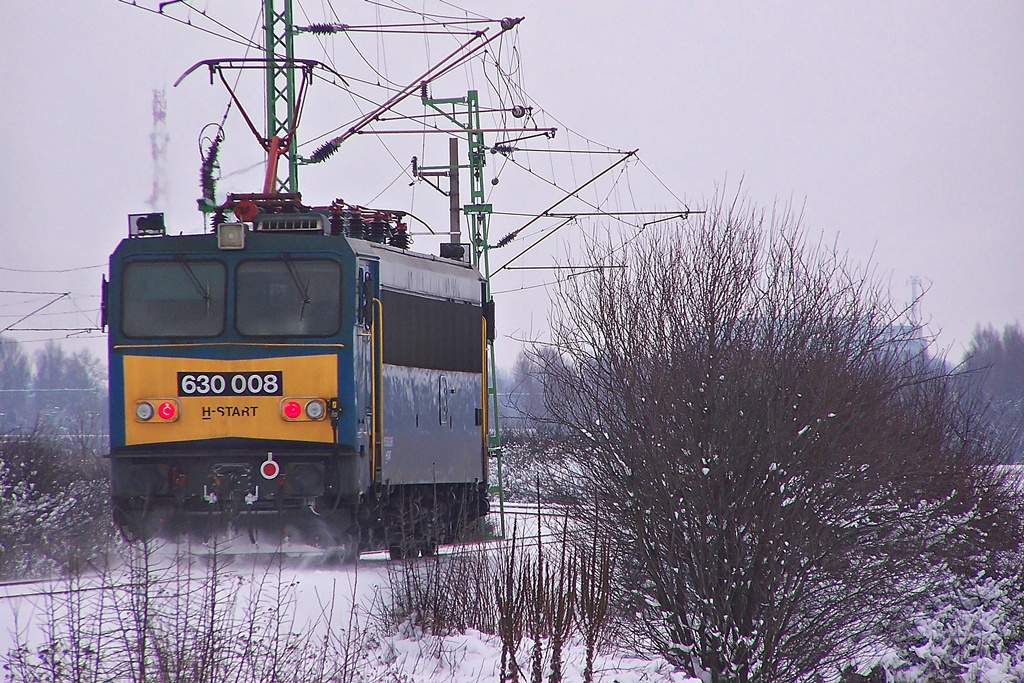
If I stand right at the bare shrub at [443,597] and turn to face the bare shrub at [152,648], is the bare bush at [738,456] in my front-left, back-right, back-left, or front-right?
back-left

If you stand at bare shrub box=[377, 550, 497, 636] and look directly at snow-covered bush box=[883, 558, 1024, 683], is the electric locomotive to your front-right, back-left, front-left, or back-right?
back-left

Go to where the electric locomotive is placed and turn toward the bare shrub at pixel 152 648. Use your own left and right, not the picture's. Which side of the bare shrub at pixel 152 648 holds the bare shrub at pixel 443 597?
left

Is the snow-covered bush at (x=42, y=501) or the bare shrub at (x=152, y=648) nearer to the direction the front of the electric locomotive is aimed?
the bare shrub

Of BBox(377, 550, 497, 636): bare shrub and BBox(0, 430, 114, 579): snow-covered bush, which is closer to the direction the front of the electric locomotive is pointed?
the bare shrub

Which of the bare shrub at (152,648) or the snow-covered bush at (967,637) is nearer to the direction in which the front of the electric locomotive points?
the bare shrub

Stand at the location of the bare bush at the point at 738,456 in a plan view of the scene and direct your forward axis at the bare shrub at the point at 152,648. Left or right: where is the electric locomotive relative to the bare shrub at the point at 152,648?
right

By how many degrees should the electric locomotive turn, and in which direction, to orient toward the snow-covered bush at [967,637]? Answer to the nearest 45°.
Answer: approximately 90° to its left

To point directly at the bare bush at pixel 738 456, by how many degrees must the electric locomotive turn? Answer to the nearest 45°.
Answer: approximately 90° to its left
